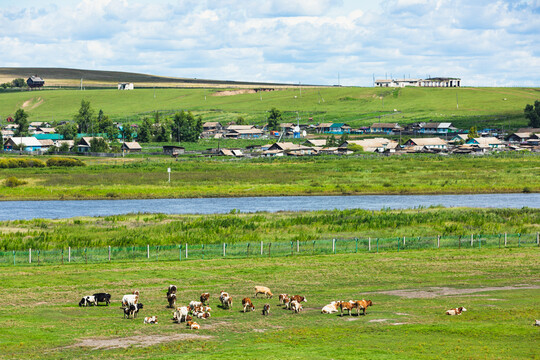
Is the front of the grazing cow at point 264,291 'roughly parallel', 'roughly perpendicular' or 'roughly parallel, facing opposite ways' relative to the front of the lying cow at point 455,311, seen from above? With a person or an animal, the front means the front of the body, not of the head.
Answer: roughly parallel

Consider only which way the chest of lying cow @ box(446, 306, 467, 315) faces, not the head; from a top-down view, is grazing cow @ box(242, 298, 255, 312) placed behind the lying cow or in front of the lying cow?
behind

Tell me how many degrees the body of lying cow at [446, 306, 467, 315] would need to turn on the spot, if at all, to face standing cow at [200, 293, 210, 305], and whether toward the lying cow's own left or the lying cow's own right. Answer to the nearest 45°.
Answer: approximately 180°

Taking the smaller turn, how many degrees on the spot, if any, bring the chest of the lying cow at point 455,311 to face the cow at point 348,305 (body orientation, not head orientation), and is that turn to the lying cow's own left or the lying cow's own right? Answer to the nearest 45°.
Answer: approximately 180°

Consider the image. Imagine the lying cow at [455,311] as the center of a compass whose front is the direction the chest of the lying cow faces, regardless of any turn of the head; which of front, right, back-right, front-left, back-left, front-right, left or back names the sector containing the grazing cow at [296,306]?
back

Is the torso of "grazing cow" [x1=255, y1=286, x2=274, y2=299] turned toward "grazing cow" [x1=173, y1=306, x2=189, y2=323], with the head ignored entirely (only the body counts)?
no

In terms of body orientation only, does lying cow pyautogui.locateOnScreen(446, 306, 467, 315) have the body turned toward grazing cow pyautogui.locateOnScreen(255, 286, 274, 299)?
no

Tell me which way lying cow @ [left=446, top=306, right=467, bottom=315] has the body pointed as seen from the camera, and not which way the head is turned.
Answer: to the viewer's right

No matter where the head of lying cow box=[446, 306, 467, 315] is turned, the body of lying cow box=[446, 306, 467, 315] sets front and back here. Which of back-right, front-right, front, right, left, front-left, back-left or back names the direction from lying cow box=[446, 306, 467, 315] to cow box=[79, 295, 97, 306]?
back
